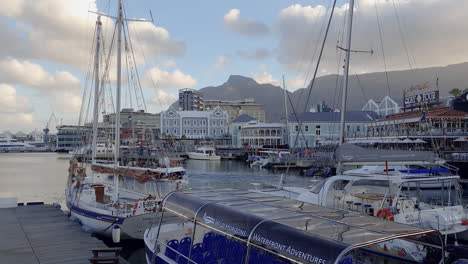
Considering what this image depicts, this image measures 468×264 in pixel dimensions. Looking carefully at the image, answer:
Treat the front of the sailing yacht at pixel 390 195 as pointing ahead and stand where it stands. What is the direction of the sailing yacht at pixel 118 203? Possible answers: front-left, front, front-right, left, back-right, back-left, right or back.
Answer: front-left

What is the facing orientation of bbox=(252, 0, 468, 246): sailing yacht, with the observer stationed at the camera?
facing away from the viewer and to the left of the viewer

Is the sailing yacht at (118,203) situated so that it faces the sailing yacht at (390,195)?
no

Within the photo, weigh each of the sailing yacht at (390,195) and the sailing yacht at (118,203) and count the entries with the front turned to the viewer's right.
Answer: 0
